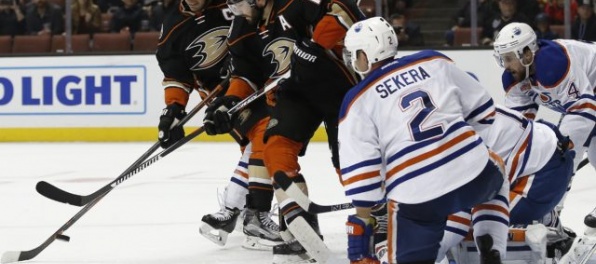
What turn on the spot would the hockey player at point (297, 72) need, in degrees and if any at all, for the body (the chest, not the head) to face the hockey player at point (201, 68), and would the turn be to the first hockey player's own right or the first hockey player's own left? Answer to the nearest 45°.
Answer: approximately 90° to the first hockey player's own right

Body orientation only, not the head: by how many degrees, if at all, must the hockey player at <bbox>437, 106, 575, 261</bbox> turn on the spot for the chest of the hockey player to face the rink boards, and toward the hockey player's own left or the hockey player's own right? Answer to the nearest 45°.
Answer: approximately 45° to the hockey player's own right

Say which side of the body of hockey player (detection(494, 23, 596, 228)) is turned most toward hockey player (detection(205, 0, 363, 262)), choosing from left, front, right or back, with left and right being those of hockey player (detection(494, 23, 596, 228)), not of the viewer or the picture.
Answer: front

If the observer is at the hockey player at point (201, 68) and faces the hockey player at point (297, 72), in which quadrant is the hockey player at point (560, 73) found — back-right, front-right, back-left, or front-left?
front-left

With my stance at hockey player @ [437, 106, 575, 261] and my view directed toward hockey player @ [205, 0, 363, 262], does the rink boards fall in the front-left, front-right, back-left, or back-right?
front-right

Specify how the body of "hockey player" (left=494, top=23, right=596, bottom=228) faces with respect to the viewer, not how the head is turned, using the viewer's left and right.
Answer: facing the viewer and to the left of the viewer

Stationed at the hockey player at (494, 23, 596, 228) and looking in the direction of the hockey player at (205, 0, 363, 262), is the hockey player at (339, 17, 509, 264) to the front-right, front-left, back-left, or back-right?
front-left

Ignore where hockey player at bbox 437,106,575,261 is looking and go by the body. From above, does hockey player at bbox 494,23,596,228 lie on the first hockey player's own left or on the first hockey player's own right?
on the first hockey player's own right

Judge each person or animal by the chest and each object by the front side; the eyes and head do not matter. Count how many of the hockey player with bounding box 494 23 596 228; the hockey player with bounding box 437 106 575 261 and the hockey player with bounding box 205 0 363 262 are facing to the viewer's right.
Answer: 0

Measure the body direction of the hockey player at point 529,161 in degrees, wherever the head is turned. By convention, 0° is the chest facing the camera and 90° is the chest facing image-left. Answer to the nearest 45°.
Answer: approximately 90°

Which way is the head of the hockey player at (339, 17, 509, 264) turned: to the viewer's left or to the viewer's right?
to the viewer's left

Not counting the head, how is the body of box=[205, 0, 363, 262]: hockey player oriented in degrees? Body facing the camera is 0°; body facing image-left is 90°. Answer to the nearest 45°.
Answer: approximately 45°
